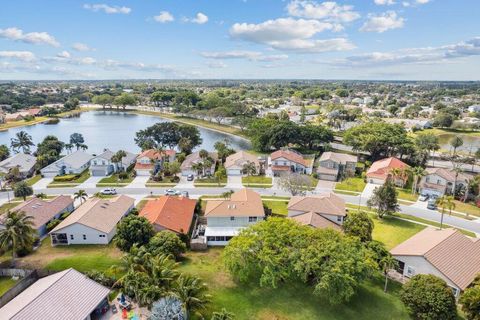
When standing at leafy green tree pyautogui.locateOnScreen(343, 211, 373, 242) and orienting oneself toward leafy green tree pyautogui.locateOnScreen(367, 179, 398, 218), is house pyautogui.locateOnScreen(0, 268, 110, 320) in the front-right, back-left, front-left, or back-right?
back-left

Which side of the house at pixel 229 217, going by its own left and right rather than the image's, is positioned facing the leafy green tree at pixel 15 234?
left

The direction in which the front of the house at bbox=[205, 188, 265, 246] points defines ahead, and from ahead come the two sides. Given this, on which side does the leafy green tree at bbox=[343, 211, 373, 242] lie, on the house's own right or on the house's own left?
on the house's own right

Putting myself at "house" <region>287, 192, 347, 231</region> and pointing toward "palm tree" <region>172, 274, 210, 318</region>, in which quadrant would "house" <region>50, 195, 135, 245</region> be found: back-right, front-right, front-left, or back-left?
front-right

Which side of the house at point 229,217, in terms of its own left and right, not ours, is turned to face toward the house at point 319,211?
right

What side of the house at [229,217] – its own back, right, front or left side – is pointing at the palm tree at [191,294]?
back

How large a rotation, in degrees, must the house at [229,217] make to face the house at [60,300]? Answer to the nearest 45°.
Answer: approximately 135° to its left

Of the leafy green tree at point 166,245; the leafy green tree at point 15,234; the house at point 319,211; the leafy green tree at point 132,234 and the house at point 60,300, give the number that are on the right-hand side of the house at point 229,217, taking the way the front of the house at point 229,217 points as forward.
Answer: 1

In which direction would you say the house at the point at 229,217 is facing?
away from the camera

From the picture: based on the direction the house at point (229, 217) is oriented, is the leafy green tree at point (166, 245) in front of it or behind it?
behind

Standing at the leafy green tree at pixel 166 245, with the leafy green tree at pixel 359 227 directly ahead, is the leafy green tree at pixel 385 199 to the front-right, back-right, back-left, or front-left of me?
front-left

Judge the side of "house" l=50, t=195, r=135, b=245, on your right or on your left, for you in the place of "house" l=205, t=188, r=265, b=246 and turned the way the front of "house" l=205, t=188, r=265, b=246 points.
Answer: on your left

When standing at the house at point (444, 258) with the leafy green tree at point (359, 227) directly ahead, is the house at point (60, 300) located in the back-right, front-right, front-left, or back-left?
front-left

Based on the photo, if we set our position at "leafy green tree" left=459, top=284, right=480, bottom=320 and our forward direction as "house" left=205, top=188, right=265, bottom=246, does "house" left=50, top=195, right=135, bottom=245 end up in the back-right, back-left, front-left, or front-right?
front-left

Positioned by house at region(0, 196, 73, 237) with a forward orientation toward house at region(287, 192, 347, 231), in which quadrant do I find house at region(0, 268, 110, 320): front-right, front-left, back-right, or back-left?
front-right

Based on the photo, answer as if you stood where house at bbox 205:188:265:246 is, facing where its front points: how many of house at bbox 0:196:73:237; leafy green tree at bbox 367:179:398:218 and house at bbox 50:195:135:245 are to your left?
2

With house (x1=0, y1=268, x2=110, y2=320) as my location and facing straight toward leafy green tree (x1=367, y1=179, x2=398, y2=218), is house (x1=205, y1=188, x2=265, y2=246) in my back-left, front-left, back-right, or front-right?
front-left

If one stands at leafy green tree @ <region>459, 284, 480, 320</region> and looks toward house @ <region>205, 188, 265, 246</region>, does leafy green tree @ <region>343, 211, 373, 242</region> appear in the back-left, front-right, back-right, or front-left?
front-right
